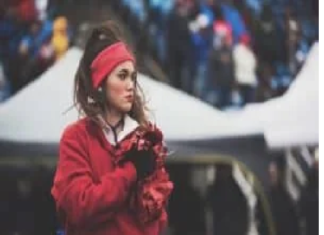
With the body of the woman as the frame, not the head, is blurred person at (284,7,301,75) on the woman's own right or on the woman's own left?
on the woman's own left

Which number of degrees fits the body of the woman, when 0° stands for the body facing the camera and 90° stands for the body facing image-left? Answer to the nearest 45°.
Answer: approximately 315°

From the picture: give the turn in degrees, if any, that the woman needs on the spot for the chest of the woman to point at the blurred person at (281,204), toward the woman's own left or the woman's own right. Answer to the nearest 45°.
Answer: approximately 90° to the woman's own left

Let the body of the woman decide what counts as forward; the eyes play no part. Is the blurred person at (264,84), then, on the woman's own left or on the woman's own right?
on the woman's own left

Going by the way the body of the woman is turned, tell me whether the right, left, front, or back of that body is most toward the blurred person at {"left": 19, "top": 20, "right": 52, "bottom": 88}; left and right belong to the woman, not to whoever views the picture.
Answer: back

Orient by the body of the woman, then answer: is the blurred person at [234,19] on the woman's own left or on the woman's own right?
on the woman's own left

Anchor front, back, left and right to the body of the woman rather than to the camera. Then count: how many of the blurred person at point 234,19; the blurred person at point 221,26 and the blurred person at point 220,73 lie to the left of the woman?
3
